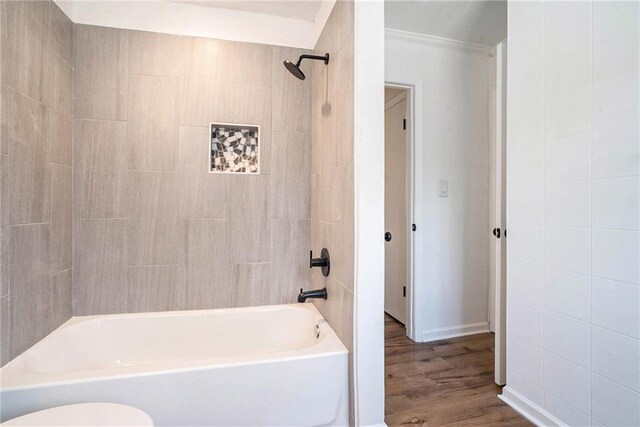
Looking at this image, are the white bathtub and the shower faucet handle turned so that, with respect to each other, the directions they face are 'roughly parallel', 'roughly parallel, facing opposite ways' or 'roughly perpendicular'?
roughly perpendicular

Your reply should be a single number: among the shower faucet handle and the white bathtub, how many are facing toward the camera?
1

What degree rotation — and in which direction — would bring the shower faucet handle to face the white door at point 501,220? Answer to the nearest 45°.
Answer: approximately 180°

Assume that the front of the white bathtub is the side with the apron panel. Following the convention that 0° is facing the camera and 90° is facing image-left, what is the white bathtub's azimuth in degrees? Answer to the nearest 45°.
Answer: approximately 0°

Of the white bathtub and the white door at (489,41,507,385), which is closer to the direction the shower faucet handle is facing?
the white bathtub

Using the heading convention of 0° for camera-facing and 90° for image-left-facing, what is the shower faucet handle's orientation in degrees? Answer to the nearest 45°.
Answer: approximately 90°

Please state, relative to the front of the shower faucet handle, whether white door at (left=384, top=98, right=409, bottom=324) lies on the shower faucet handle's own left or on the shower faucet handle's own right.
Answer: on the shower faucet handle's own right
